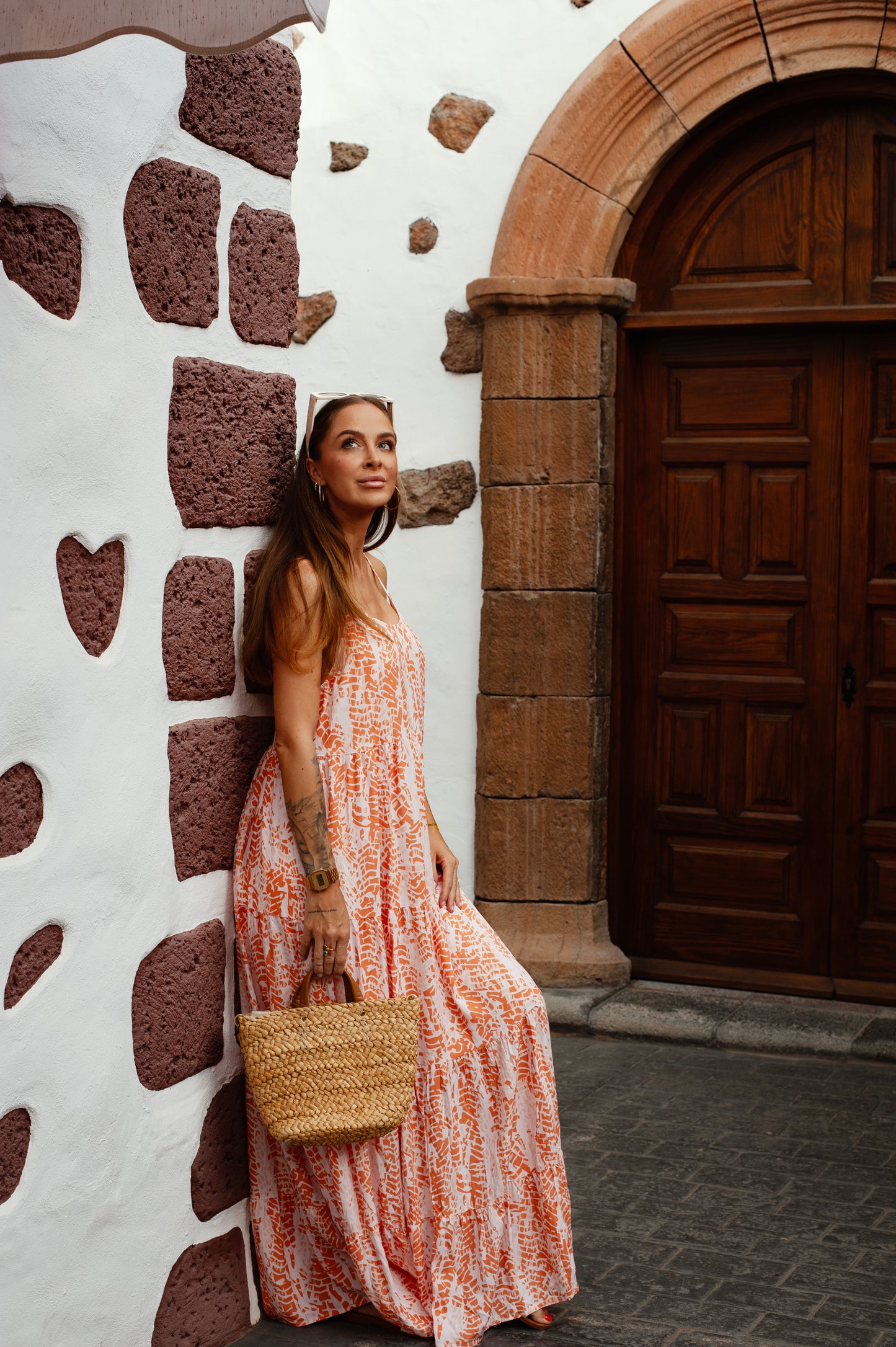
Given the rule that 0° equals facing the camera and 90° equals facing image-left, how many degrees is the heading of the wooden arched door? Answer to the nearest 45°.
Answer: approximately 0°

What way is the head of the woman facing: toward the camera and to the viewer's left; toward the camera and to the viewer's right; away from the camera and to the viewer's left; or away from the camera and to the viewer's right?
toward the camera and to the viewer's right

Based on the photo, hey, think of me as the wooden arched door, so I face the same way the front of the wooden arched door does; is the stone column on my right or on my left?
on my right
